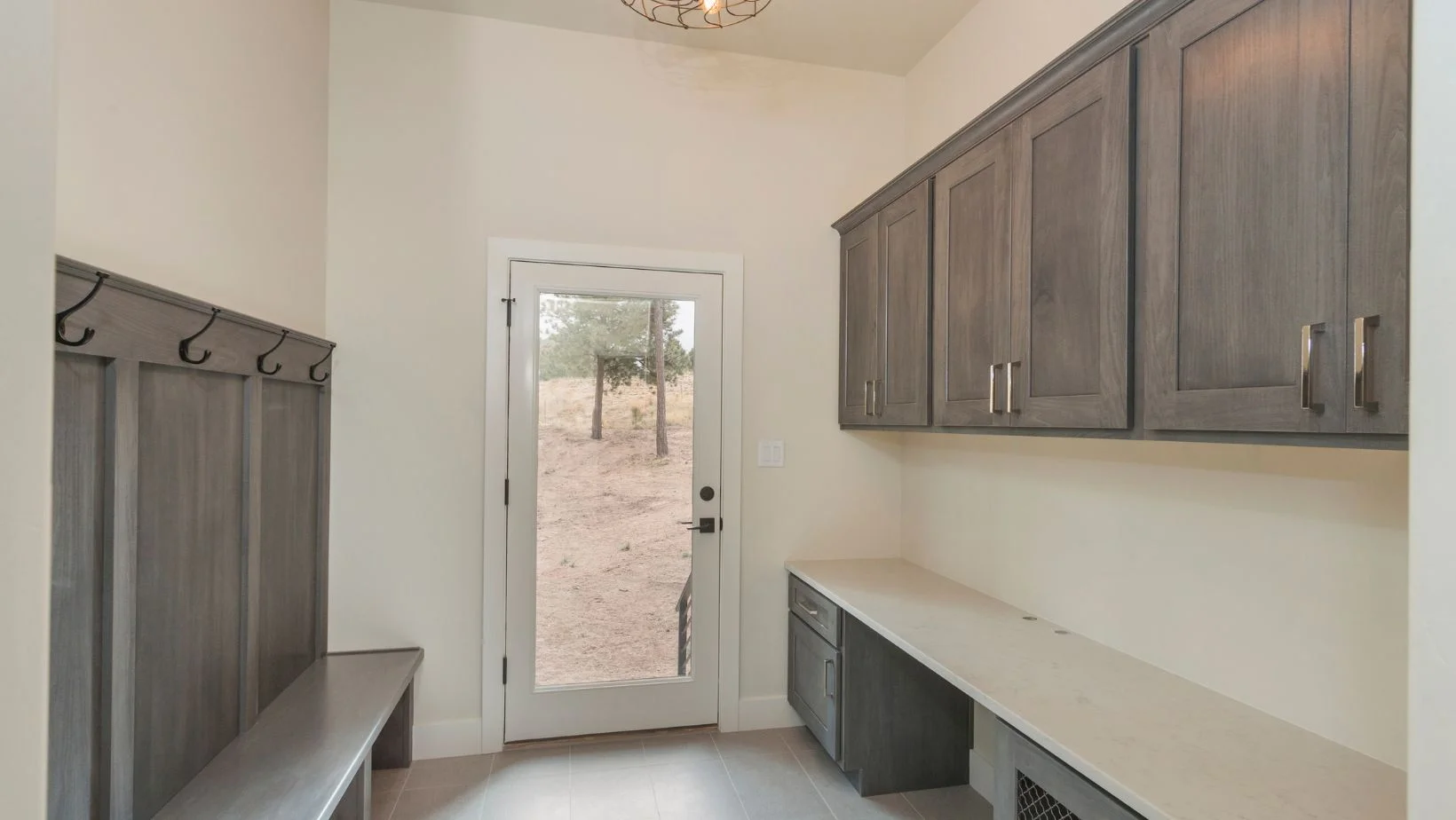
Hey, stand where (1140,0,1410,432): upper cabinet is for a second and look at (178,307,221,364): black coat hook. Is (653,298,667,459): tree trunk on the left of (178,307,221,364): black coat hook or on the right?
right

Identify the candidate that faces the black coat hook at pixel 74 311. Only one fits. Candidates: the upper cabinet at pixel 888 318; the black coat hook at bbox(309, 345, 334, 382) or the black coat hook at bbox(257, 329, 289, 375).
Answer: the upper cabinet

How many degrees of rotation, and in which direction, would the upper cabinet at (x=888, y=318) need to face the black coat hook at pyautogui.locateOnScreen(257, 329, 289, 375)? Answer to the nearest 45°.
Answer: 0° — it already faces it

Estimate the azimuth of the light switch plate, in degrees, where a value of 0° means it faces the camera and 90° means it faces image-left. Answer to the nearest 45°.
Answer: approximately 0°

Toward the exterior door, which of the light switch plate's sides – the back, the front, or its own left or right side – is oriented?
right

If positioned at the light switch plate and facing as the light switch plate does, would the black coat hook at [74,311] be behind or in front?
in front

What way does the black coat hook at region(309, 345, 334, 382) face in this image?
to the viewer's right

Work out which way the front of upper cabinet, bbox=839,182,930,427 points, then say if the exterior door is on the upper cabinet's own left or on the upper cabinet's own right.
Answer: on the upper cabinet's own right

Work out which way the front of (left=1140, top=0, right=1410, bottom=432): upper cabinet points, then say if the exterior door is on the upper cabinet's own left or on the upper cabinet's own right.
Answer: on the upper cabinet's own right

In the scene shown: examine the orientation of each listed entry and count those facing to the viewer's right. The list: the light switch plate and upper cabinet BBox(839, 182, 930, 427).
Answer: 0

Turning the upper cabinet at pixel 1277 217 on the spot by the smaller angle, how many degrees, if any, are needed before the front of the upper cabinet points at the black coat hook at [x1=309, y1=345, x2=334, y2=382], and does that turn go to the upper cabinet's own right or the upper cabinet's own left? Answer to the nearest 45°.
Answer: approximately 45° to the upper cabinet's own right

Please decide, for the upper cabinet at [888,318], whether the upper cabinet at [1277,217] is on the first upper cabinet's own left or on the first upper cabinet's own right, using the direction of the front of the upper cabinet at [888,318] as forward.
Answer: on the first upper cabinet's own left
